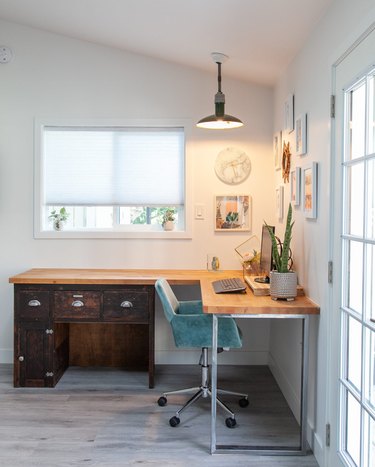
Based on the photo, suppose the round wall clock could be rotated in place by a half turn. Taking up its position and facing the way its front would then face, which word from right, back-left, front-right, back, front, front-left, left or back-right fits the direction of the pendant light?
back

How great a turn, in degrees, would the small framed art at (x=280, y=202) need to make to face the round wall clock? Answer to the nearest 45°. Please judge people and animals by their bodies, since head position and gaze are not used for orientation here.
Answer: approximately 45° to its right

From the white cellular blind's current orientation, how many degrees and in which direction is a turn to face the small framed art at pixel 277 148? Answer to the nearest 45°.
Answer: approximately 90° to its left

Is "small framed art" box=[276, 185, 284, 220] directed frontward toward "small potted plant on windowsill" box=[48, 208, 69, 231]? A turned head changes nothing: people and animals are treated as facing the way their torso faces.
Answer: yes

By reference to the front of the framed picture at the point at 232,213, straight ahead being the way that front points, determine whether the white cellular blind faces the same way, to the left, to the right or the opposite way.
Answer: the same way

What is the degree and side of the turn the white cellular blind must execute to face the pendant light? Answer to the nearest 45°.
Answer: approximately 45° to its left

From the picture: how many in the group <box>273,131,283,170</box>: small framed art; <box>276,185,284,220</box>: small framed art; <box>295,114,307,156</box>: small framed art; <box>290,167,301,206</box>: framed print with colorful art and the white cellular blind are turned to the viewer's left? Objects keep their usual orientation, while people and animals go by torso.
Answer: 4

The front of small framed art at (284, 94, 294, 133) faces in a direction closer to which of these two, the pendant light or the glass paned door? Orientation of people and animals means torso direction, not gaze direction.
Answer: the pendant light

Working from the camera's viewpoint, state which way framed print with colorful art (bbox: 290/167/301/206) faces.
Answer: facing to the left of the viewer

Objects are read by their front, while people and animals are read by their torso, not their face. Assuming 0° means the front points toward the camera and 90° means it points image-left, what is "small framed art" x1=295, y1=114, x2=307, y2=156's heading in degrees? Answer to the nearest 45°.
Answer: approximately 90°

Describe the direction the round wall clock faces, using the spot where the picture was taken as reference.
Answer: facing the viewer

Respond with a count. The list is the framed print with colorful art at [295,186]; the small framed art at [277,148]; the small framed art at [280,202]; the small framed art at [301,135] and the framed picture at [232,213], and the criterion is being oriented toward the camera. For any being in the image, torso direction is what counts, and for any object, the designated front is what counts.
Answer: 1

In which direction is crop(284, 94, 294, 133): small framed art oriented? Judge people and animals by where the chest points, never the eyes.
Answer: to the viewer's left

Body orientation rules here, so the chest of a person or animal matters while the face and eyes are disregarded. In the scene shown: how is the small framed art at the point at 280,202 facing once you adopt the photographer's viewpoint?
facing to the left of the viewer

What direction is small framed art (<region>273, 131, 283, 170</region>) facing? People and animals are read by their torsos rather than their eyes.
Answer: to the viewer's left

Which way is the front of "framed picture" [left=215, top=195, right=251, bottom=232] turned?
toward the camera

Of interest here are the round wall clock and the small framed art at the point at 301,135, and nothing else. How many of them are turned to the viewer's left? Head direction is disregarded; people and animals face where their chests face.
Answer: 1

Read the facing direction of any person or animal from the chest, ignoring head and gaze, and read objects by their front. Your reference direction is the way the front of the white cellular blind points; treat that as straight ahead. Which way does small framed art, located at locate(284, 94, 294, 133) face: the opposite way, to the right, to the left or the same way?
to the right

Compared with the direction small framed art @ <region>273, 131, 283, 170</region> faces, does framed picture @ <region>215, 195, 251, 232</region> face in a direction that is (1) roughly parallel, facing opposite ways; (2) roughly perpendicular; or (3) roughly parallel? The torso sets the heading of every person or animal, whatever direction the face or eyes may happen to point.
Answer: roughly perpendicular
